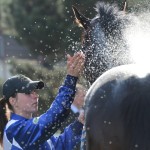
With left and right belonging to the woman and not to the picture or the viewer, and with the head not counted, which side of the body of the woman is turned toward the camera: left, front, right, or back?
right

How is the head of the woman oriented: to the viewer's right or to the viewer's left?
to the viewer's right

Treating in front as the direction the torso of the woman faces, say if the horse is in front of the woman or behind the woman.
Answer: in front
